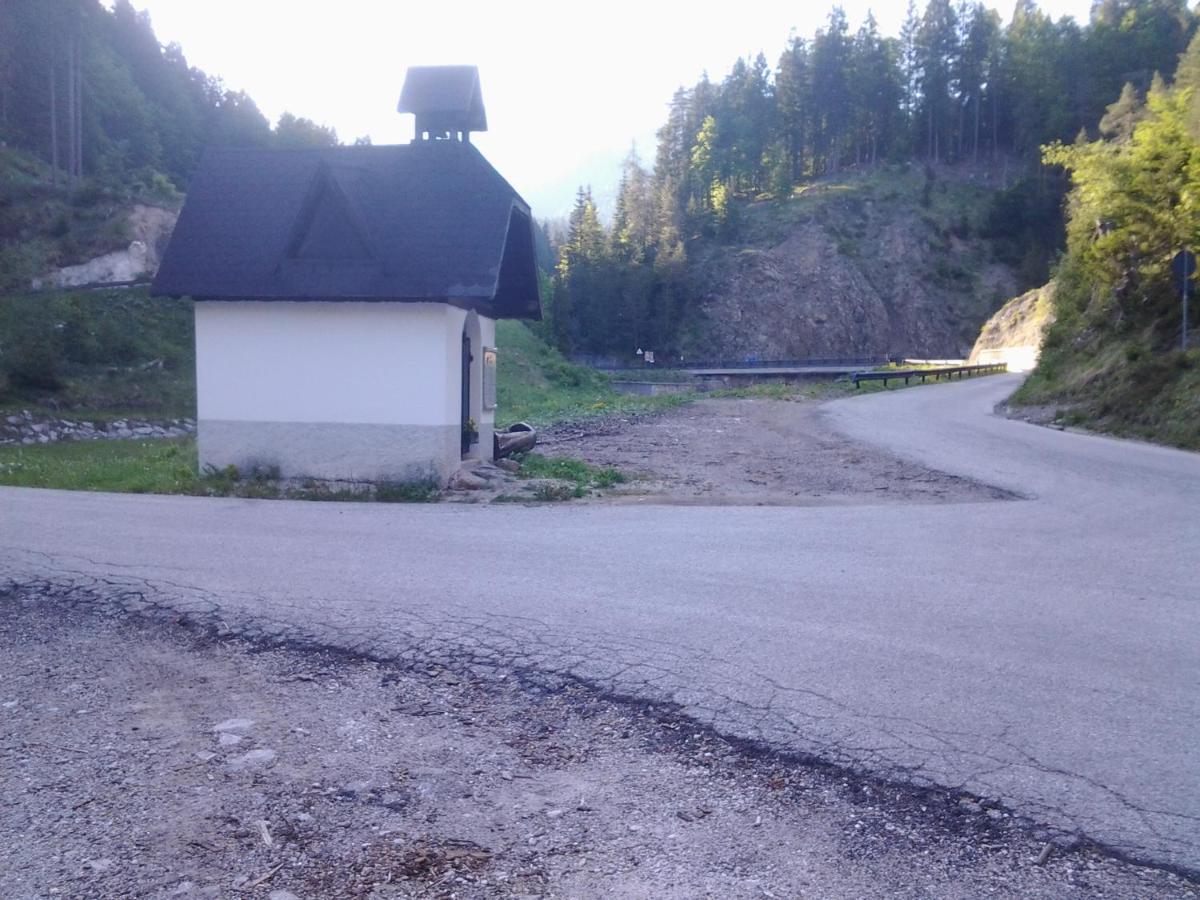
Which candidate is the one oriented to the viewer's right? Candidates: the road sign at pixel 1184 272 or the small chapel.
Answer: the small chapel

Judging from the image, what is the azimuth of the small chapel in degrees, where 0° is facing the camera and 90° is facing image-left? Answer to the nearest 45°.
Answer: approximately 270°

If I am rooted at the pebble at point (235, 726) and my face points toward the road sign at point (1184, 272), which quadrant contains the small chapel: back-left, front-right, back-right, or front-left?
front-left

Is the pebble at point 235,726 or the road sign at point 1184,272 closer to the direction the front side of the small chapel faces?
the road sign

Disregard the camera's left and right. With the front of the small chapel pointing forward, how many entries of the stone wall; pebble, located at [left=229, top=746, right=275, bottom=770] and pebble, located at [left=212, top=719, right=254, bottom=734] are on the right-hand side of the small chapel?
2

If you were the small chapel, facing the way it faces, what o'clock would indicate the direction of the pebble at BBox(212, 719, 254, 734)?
The pebble is roughly at 3 o'clock from the small chapel.

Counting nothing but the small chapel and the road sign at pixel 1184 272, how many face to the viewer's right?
1

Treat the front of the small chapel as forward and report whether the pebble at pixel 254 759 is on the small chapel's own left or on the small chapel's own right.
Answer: on the small chapel's own right
